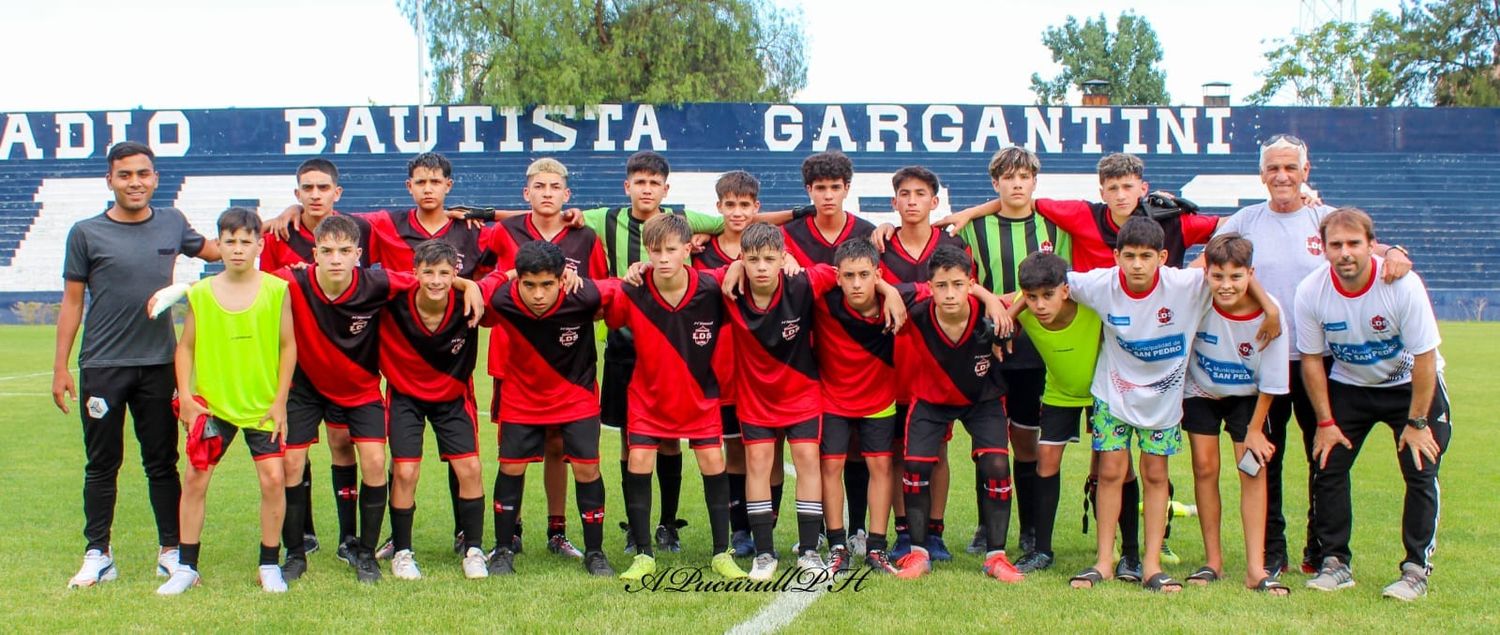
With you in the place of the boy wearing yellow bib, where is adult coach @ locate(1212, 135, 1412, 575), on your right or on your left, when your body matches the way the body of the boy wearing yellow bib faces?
on your left

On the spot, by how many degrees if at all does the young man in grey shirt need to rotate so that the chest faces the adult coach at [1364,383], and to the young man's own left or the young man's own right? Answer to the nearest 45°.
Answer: approximately 45° to the young man's own left

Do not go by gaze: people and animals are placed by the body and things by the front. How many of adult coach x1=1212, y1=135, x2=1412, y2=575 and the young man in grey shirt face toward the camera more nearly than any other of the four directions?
2
